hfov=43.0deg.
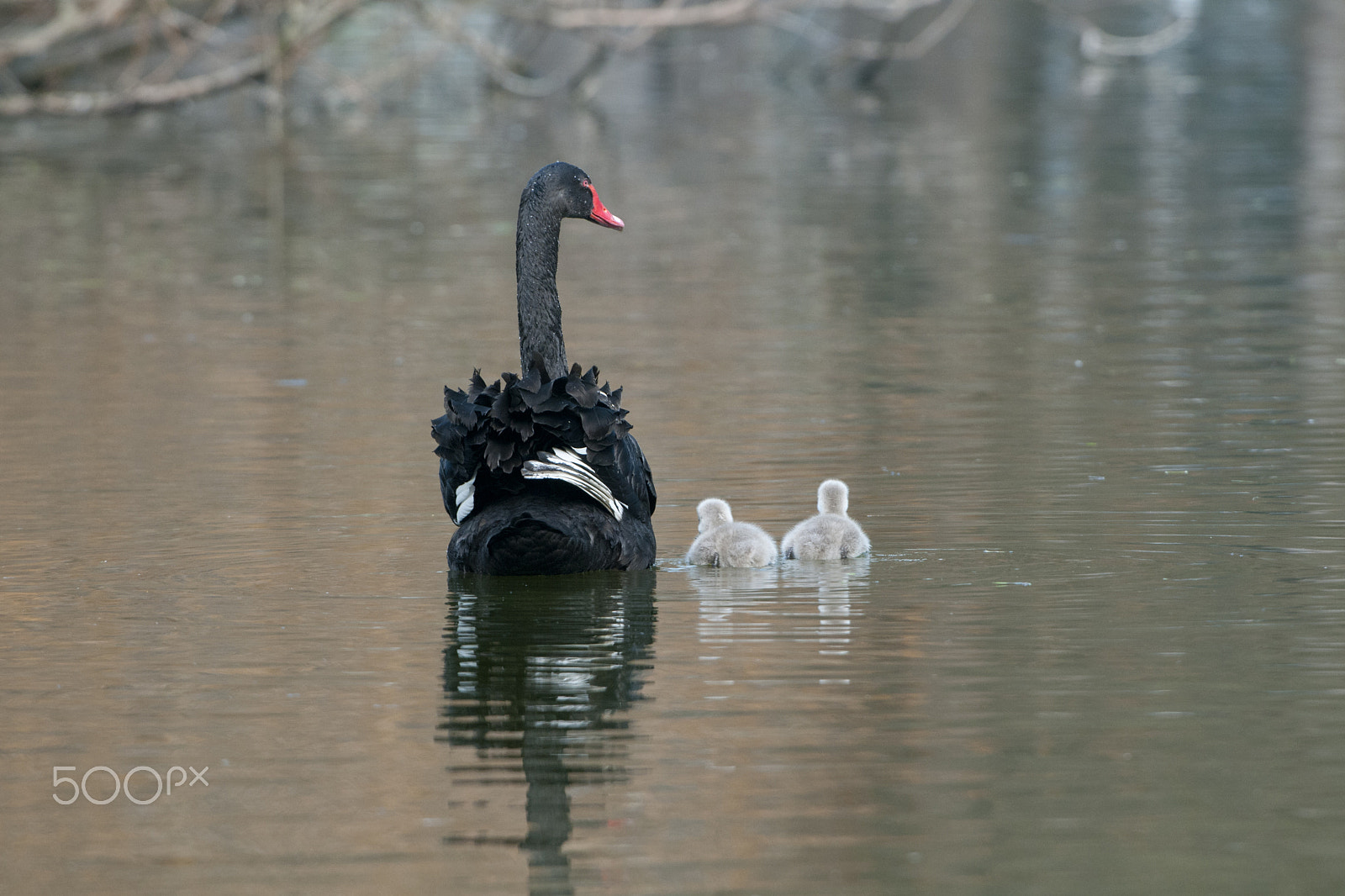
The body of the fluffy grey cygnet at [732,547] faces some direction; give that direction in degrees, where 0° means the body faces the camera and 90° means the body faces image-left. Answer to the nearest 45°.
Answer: approximately 135°

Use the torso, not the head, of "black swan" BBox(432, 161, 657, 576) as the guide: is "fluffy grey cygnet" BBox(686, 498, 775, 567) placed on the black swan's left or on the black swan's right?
on the black swan's right

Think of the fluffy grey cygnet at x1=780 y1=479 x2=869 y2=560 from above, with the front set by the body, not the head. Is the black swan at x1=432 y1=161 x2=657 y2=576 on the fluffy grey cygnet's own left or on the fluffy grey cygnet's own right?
on the fluffy grey cygnet's own left

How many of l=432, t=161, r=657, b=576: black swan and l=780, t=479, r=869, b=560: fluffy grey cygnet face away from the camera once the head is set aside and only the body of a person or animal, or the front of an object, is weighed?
2

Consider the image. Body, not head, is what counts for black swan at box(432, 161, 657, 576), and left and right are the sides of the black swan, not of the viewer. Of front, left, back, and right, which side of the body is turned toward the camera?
back

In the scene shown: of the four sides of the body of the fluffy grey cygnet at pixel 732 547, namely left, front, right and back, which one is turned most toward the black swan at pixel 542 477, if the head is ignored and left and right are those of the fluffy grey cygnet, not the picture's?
left

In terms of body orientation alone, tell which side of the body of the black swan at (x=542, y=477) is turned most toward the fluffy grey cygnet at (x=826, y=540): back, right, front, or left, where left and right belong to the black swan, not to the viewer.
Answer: right

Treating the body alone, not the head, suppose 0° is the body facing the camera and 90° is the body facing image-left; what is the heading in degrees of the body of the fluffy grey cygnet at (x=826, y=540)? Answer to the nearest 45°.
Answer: approximately 180°
